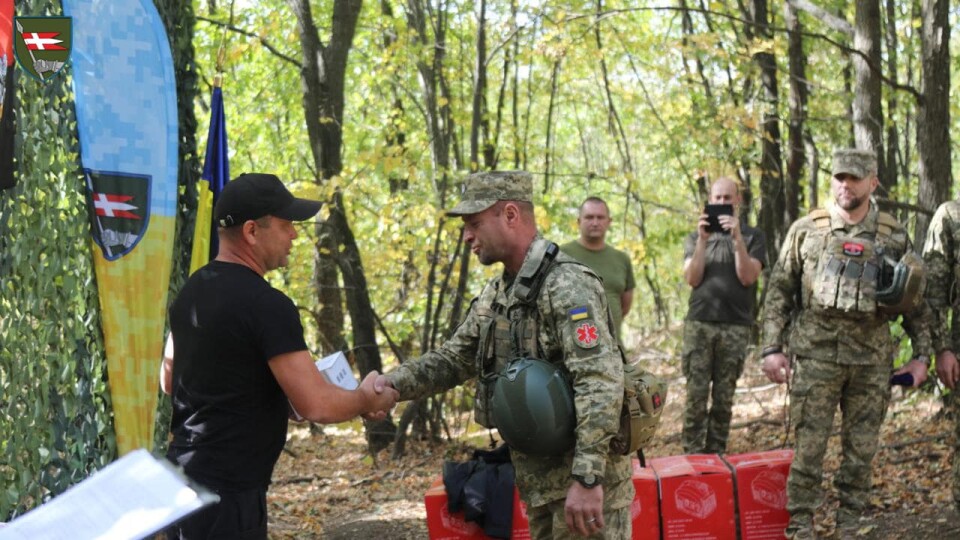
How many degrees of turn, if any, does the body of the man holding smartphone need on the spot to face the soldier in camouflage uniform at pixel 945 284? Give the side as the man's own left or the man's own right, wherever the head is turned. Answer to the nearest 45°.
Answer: approximately 45° to the man's own left

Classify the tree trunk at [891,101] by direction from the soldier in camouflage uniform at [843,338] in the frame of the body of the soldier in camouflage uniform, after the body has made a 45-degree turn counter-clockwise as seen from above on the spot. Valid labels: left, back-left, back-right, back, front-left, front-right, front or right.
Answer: back-left

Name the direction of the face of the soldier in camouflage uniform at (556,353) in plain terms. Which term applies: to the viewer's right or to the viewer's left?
to the viewer's left

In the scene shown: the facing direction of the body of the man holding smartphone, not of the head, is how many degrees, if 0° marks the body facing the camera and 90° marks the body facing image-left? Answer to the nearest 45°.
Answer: approximately 0°

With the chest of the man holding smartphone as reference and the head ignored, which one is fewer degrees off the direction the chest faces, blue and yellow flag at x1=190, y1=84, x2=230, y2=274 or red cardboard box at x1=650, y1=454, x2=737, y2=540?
the red cardboard box

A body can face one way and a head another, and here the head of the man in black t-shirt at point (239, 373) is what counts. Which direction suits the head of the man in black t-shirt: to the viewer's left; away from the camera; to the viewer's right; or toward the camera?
to the viewer's right

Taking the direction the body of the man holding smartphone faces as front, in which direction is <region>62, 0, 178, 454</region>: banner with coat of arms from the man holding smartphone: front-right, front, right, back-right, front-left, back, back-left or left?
front-right

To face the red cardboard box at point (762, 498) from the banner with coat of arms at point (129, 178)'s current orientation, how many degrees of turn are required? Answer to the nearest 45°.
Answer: approximately 90° to its left
